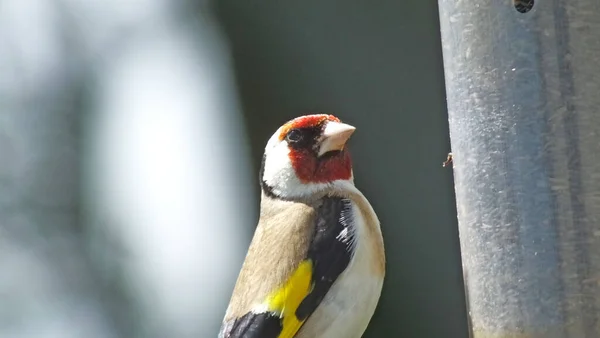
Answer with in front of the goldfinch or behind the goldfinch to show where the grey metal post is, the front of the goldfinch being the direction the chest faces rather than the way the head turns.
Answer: in front

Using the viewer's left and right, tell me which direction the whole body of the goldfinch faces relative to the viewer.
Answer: facing to the right of the viewer
